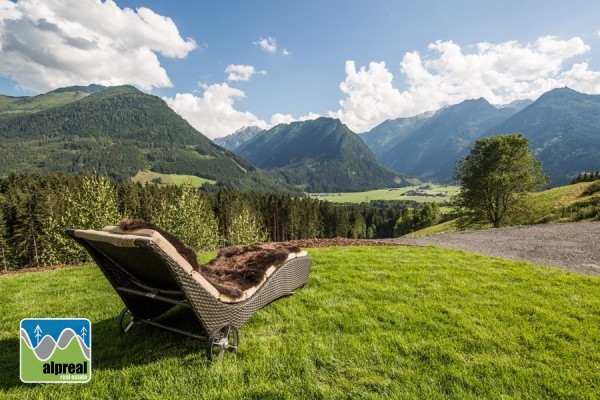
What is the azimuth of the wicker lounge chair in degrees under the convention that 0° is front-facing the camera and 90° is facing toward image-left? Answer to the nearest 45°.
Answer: approximately 225°

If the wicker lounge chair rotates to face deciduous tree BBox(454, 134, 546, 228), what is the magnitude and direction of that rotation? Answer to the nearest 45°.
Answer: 0° — it already faces it
